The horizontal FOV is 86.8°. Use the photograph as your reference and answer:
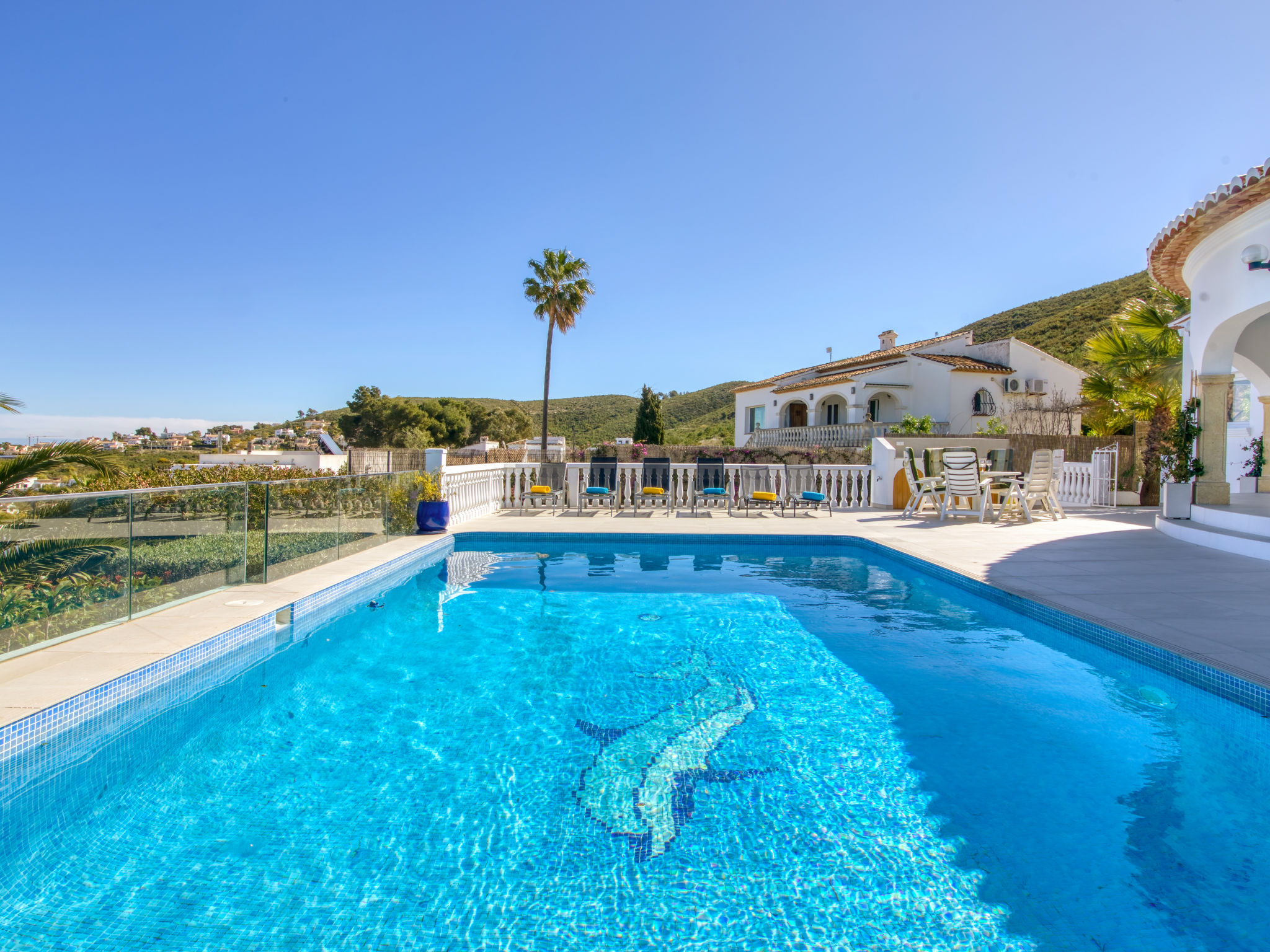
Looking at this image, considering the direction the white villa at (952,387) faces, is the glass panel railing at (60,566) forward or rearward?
forward

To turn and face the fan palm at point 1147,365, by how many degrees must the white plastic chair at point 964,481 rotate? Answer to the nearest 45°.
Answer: approximately 45° to its right

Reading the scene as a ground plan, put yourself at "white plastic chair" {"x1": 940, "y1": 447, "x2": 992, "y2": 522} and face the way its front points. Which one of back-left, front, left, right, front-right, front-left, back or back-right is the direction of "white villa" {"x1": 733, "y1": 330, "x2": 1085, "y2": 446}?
front

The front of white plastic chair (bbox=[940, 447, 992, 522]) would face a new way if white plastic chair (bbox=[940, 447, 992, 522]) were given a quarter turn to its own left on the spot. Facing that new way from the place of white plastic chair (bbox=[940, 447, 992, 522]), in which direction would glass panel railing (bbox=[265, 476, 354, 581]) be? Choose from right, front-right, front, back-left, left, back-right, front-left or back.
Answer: front-left

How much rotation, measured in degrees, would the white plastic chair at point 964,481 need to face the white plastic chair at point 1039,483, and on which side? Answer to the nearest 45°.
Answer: approximately 45° to its right

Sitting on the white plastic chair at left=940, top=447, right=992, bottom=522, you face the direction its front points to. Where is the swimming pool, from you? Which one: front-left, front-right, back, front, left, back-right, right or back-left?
back

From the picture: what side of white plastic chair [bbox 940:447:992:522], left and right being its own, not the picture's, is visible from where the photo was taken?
back

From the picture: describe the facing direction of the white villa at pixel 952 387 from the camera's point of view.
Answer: facing the viewer and to the left of the viewer

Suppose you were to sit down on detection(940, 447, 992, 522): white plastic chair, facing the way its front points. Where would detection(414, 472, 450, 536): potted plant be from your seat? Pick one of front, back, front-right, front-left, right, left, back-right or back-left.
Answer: back-left

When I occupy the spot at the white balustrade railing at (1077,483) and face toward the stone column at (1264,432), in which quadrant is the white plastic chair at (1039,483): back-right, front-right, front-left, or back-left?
back-right

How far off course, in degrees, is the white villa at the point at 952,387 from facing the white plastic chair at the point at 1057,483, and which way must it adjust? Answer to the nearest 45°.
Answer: approximately 45° to its left

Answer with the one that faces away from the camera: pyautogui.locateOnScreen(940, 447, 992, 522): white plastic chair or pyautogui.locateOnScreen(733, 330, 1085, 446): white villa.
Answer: the white plastic chair

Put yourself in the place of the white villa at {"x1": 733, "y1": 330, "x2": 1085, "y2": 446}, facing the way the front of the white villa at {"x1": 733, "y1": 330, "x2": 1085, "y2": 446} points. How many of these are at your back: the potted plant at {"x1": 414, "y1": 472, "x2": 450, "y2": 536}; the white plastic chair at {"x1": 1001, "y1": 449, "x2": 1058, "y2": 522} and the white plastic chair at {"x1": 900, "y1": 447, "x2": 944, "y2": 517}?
0

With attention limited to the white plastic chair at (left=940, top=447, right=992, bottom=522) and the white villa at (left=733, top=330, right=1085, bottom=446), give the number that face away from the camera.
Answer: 1

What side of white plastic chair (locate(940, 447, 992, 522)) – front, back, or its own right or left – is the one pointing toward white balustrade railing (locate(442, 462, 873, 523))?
left

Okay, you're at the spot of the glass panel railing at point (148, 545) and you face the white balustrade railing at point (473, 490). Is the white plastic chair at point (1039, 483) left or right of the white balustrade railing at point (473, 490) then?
right
